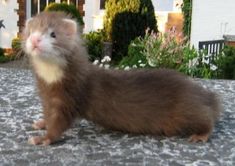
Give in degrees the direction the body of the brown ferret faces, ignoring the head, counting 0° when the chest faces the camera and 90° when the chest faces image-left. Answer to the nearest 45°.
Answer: approximately 90°

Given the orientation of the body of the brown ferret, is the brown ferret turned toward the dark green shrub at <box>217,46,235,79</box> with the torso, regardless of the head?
no

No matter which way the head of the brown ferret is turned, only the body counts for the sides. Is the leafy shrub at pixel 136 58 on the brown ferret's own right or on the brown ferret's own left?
on the brown ferret's own right

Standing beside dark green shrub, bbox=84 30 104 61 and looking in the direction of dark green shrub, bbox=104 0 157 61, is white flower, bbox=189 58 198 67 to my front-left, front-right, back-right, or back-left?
front-right

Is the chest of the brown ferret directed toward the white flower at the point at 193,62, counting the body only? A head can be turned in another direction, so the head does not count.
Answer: no

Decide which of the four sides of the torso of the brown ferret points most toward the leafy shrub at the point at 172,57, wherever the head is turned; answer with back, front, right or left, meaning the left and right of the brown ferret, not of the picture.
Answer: right

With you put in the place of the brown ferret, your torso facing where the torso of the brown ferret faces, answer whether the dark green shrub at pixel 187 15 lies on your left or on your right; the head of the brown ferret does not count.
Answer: on your right

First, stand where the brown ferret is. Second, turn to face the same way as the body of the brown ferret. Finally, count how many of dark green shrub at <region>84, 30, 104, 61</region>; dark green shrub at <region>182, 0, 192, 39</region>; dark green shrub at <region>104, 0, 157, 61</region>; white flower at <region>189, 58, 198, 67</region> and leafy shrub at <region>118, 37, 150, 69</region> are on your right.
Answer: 5

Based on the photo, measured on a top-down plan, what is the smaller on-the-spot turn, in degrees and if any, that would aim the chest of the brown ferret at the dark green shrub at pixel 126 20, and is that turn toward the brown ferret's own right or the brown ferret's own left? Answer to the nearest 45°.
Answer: approximately 90° to the brown ferret's own right

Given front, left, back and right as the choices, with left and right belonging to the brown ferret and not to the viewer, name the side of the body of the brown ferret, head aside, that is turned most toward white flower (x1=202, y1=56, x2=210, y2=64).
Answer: right

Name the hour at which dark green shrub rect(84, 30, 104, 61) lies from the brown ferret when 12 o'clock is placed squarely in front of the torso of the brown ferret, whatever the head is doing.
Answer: The dark green shrub is roughly at 3 o'clock from the brown ferret.
